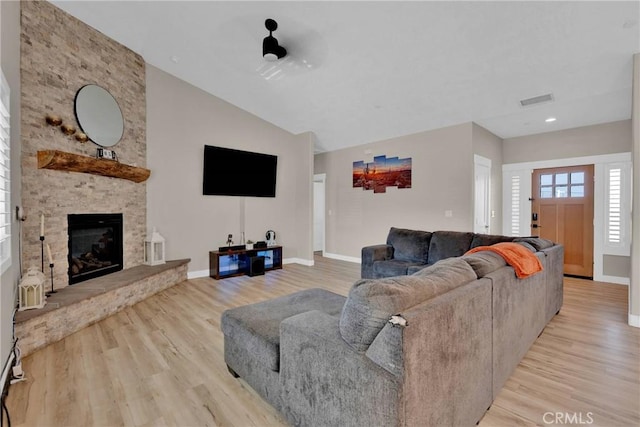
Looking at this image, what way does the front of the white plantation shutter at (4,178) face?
to the viewer's right

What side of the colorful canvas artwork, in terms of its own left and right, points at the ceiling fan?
front

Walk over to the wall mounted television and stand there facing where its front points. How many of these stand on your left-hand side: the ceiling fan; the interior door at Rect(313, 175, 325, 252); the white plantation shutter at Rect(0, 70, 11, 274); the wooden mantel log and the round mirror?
1

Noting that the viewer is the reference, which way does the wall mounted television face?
facing the viewer and to the right of the viewer

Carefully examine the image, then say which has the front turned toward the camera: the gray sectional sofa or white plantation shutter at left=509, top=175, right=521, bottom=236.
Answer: the white plantation shutter

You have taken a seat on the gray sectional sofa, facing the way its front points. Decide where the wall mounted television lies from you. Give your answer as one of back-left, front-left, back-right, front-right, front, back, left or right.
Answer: front

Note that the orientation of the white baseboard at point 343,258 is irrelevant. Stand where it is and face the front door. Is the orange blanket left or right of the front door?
right

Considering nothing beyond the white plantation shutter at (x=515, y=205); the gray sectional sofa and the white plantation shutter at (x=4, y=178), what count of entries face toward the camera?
1

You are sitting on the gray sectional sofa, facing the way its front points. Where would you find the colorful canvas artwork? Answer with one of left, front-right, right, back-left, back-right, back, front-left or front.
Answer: front-right

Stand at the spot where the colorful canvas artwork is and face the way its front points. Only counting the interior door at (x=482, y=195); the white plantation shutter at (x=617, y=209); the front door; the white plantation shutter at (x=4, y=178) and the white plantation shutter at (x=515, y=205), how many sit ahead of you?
1

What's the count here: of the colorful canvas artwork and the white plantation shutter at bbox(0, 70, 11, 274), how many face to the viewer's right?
1

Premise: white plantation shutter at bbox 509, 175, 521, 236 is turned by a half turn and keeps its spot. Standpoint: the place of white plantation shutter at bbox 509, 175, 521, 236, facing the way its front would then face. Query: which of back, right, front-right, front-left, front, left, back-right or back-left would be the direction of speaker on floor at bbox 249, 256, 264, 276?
back-left

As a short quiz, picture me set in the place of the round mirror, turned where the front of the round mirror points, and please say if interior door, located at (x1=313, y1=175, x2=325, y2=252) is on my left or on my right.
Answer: on my left

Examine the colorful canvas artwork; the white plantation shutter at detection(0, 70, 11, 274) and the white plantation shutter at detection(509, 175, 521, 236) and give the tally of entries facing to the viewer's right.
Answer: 1

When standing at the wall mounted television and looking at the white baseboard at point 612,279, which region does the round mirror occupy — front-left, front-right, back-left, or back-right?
back-right

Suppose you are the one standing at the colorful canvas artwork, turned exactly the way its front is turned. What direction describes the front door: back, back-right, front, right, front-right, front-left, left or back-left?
back-left

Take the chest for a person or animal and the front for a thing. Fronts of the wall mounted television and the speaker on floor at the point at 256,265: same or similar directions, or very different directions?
same or similar directions

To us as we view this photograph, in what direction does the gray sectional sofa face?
facing away from the viewer and to the left of the viewer

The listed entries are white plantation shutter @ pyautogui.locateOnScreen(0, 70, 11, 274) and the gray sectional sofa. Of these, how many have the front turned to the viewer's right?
1

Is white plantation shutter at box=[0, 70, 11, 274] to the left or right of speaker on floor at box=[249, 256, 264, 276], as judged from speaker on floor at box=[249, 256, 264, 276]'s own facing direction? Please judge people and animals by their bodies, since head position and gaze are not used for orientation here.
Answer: on its right
